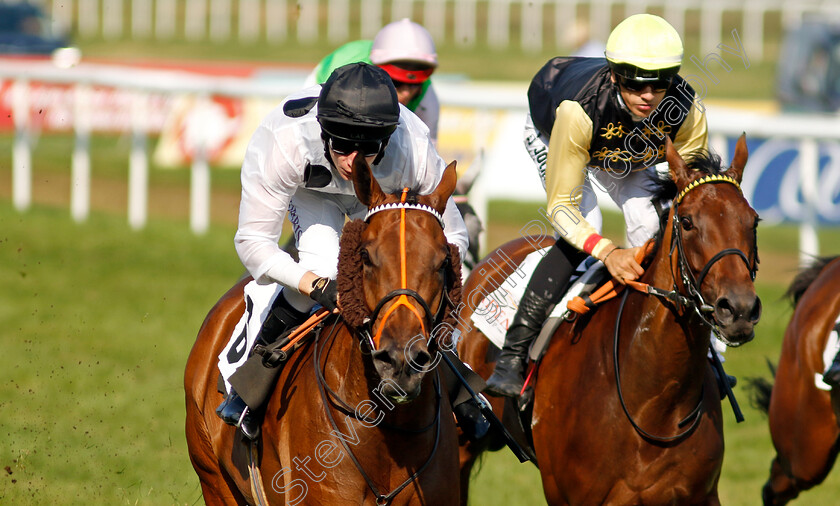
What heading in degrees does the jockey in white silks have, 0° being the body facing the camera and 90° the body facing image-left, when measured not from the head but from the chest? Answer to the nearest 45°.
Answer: approximately 315°

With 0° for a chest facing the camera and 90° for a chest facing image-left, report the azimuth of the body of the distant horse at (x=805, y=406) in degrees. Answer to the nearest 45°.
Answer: approximately 315°

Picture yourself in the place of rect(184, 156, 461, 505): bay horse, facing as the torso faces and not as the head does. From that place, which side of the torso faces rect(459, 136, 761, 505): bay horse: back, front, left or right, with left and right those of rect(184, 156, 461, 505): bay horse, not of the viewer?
left

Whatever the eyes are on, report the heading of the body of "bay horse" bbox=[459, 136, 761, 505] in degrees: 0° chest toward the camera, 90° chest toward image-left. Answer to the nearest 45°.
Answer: approximately 315°

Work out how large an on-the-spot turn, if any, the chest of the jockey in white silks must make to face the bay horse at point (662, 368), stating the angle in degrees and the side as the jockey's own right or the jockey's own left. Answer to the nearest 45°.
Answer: approximately 45° to the jockey's own left
